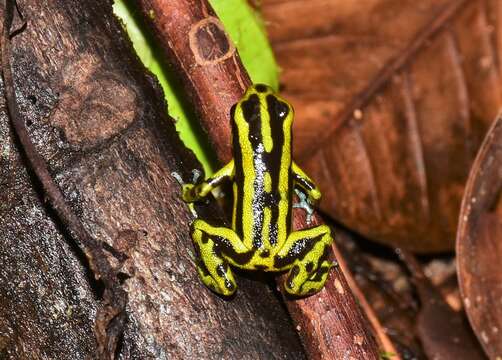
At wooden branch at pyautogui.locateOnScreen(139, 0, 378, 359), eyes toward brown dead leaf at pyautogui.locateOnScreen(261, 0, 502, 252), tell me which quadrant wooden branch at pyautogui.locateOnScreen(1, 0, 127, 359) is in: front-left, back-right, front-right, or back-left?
back-left

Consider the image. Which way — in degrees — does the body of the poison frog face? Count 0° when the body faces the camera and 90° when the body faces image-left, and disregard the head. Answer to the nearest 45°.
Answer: approximately 180°

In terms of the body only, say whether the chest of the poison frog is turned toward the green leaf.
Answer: yes

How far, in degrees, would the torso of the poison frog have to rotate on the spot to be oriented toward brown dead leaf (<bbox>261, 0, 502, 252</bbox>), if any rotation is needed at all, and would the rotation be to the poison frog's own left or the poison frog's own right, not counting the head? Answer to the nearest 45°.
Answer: approximately 45° to the poison frog's own right

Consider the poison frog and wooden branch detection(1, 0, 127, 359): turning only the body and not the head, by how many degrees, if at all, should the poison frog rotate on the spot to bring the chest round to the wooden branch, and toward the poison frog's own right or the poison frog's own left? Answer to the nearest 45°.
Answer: approximately 135° to the poison frog's own left

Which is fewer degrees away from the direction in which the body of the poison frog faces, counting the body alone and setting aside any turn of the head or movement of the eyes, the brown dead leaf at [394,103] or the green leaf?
the green leaf

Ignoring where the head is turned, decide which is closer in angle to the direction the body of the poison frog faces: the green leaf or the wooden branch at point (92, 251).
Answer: the green leaf
